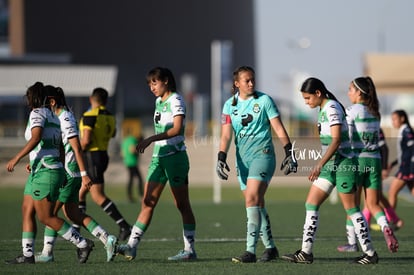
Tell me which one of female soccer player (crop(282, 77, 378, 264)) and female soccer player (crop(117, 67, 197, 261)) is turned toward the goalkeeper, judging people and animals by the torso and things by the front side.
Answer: female soccer player (crop(282, 77, 378, 264))

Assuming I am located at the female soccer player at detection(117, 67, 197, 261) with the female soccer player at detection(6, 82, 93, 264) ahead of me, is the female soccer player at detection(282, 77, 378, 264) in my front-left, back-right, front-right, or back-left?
back-left

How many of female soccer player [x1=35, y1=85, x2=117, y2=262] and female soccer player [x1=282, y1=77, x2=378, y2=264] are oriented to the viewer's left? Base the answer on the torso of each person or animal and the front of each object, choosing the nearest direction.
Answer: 2

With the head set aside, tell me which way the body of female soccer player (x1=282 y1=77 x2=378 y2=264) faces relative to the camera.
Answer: to the viewer's left

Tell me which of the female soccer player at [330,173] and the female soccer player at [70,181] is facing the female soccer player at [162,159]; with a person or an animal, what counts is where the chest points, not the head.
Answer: the female soccer player at [330,173]

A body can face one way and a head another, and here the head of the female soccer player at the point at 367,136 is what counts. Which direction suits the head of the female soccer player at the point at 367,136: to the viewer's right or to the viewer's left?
to the viewer's left

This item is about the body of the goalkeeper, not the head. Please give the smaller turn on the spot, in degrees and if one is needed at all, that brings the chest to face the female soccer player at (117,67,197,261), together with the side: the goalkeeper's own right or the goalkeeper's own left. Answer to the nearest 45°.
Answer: approximately 45° to the goalkeeper's own right
